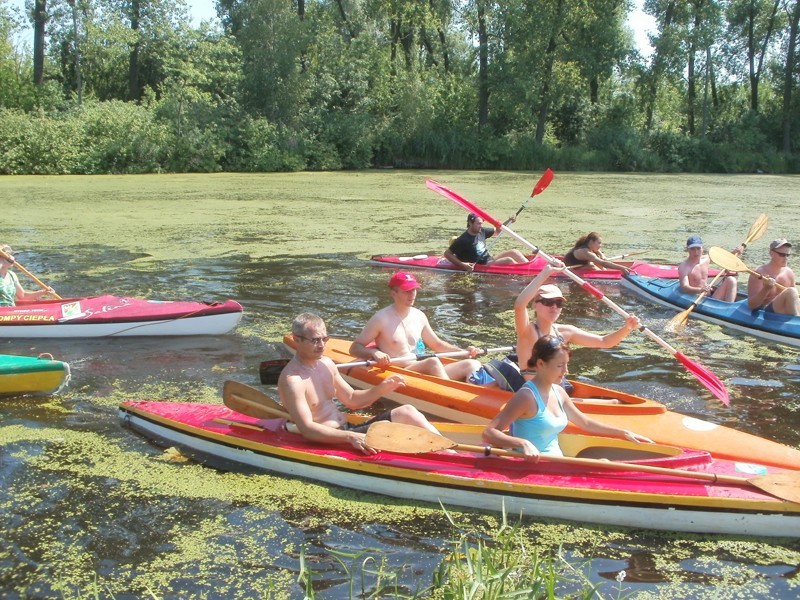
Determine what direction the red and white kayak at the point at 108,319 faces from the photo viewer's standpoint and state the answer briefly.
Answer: facing to the right of the viewer

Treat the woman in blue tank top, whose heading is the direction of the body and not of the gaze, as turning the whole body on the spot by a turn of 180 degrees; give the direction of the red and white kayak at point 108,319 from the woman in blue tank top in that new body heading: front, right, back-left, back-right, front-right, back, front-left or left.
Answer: front

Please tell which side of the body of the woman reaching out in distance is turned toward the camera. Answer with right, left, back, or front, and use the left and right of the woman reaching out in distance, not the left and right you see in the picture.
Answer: right

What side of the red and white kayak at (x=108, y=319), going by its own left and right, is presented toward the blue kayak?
front

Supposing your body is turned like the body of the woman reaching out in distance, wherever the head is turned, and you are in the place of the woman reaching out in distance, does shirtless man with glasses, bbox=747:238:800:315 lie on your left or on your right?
on your right

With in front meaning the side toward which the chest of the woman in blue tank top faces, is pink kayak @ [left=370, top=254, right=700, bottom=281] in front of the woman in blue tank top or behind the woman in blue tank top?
behind

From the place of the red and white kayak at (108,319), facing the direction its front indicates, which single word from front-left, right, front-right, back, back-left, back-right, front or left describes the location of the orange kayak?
front-right

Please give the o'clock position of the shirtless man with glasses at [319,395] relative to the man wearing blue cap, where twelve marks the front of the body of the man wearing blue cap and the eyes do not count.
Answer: The shirtless man with glasses is roughly at 2 o'clock from the man wearing blue cap.
